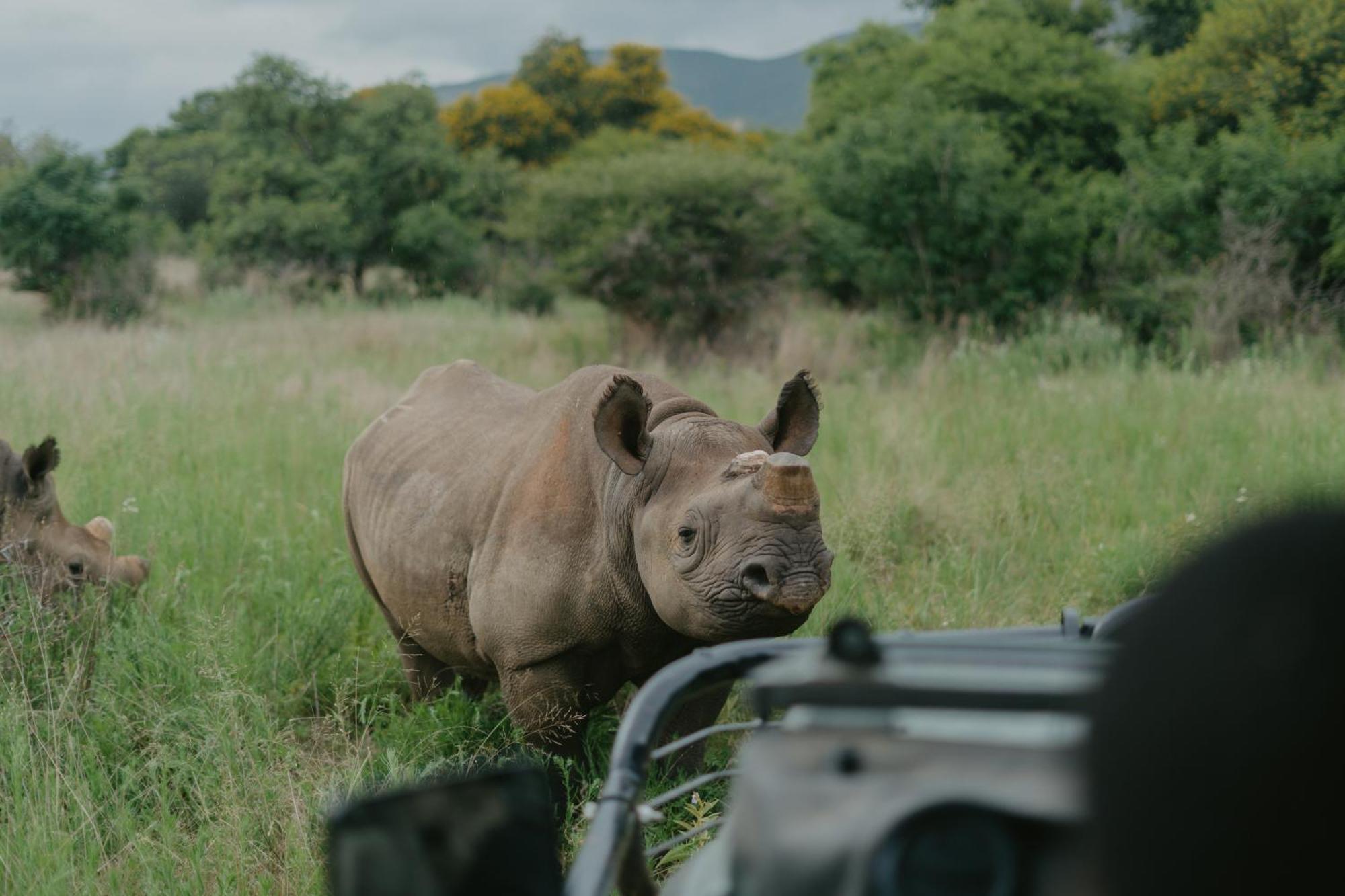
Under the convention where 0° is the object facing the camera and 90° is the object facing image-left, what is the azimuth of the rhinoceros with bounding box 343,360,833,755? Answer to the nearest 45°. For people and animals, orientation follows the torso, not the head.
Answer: approximately 315°

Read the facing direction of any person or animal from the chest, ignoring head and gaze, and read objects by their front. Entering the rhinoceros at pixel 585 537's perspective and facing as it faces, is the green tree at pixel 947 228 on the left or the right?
on its left

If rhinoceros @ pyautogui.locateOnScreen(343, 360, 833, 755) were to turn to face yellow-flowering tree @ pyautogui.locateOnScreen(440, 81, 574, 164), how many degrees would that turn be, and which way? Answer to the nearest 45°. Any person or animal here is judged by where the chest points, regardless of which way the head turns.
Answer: approximately 135° to its left

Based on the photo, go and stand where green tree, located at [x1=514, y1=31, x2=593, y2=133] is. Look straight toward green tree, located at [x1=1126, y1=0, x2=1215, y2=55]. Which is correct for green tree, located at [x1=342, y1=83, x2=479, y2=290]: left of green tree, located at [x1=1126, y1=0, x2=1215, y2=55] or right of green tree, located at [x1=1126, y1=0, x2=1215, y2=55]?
right

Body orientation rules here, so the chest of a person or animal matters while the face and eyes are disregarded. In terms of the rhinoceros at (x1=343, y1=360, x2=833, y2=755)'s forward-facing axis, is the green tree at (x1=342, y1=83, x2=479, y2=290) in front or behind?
behind

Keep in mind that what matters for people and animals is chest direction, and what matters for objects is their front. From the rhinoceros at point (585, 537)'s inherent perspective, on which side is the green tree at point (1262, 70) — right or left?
on its left

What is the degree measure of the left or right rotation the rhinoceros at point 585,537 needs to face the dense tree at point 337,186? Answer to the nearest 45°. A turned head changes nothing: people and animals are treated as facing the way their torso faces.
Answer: approximately 135° to its left

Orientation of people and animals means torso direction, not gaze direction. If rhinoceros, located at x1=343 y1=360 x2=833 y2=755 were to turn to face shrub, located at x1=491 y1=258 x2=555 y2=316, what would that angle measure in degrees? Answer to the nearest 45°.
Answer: approximately 135° to its left

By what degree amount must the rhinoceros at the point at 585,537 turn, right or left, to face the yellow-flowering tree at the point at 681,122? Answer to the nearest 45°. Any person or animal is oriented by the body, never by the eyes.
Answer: approximately 135° to its left

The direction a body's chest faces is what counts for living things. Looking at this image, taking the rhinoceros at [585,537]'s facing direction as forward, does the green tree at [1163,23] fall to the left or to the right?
on its left

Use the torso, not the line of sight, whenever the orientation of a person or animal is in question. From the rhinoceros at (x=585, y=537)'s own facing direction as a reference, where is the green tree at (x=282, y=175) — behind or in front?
behind

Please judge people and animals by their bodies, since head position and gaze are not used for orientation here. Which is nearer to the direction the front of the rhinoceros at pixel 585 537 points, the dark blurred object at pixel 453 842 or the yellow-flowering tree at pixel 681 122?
the dark blurred object
